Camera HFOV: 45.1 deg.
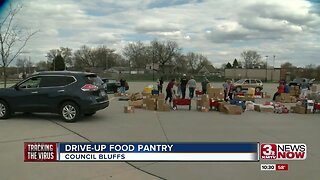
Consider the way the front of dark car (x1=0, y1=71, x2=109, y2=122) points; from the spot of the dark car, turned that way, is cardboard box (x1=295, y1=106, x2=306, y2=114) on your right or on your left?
on your right

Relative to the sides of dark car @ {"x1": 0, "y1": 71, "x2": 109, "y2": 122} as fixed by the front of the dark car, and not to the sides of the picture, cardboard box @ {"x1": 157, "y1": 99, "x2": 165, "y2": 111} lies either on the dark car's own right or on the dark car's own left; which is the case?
on the dark car's own right

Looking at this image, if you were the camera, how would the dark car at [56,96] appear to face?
facing away from the viewer and to the left of the viewer

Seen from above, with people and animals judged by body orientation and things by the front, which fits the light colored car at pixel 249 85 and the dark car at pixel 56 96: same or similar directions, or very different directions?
same or similar directions

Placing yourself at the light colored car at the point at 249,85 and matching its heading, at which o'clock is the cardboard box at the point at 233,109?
The cardboard box is roughly at 9 o'clock from the light colored car.

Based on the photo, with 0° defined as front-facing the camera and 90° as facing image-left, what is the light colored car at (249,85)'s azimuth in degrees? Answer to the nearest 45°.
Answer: approximately 90°

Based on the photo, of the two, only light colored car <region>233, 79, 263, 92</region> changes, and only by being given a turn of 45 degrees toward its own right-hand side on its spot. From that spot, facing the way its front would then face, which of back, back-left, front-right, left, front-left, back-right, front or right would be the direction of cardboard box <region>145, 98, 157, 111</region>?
back-left

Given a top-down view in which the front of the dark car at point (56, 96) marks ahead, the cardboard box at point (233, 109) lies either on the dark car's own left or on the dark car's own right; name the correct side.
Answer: on the dark car's own right

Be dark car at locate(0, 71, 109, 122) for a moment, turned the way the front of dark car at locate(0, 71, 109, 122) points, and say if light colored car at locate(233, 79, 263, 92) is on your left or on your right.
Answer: on your right

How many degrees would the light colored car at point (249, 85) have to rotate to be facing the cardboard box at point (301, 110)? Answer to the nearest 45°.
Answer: approximately 90° to its left

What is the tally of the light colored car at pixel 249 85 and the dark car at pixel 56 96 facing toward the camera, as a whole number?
0

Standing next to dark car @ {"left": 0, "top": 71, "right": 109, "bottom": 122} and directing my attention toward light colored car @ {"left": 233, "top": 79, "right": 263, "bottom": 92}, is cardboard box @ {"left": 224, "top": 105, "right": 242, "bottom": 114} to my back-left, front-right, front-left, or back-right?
front-right

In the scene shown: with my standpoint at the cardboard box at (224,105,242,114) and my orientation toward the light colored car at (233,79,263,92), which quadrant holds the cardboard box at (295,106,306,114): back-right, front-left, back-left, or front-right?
front-right
